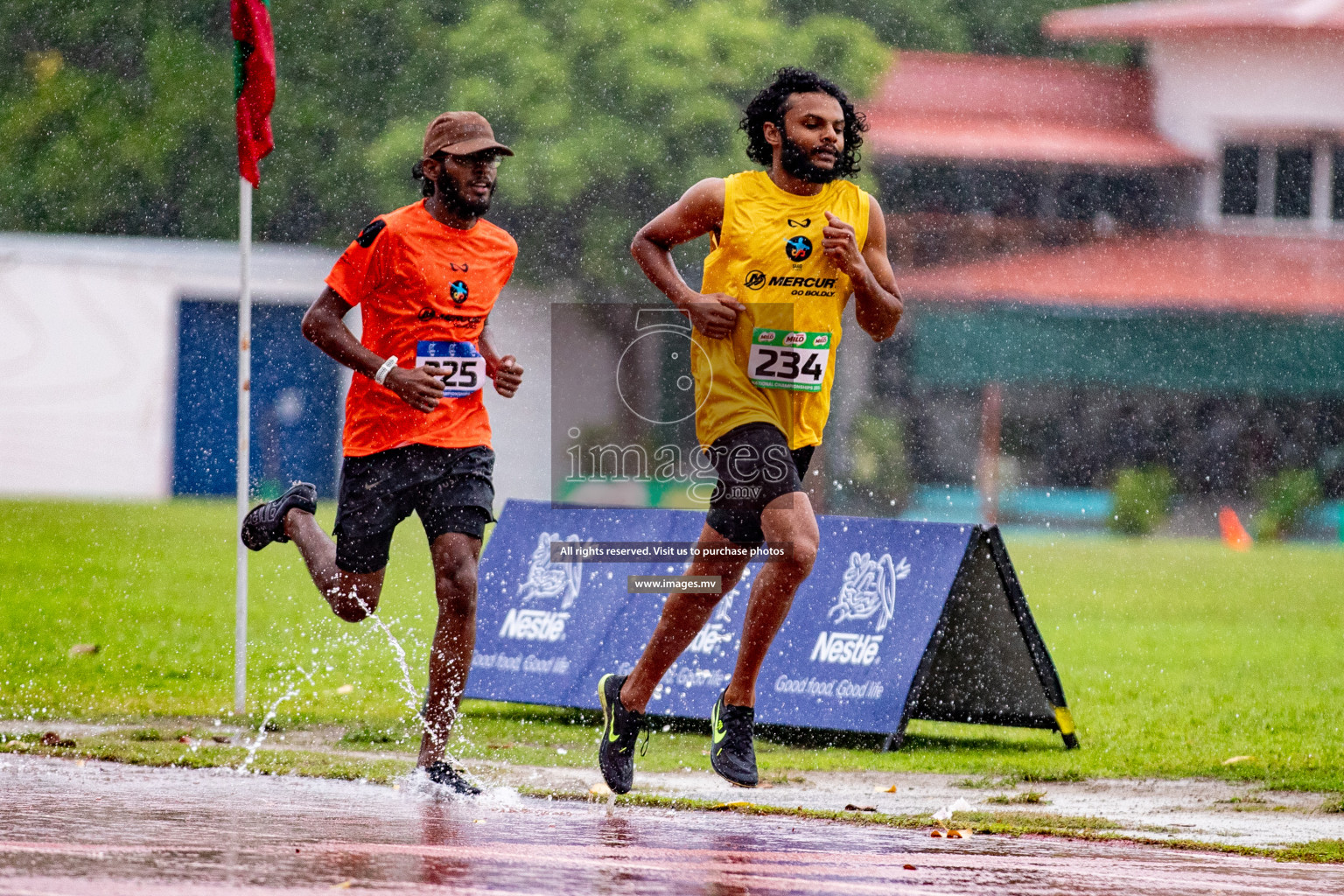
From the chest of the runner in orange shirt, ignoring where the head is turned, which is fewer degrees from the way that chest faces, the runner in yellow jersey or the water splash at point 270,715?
the runner in yellow jersey

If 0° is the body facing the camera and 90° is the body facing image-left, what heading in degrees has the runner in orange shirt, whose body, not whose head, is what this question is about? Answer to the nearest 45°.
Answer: approximately 315°

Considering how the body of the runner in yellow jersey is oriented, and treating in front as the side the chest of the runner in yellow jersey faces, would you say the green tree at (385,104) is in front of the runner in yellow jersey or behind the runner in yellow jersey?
behind

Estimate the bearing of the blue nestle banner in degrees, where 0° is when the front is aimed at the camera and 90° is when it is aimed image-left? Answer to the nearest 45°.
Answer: approximately 0°

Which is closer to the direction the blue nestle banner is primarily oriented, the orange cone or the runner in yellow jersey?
the runner in yellow jersey

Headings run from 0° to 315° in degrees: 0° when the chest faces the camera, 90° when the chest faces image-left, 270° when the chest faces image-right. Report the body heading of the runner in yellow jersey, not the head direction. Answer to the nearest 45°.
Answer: approximately 315°
